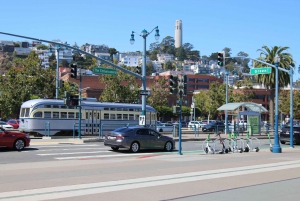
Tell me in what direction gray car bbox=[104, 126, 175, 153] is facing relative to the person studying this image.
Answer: facing away from the viewer and to the right of the viewer

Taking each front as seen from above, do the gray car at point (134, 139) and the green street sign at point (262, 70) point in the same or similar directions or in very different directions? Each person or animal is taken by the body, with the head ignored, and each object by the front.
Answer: very different directions

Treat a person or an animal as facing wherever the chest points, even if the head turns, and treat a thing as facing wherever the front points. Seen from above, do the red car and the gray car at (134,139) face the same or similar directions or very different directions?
same or similar directions

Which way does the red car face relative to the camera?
to the viewer's right

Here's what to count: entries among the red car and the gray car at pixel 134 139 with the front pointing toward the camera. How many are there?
0

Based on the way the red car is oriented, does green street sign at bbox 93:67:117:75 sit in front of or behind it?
in front

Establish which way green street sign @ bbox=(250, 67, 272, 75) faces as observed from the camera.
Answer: facing the viewer

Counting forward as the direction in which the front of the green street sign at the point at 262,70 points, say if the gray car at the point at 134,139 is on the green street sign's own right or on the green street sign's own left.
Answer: on the green street sign's own right

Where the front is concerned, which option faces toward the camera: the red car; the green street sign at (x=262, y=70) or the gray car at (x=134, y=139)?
the green street sign

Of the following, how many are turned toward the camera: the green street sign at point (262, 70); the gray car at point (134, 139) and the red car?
1

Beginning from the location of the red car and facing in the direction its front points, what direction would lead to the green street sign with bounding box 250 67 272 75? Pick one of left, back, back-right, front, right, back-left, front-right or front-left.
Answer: front
